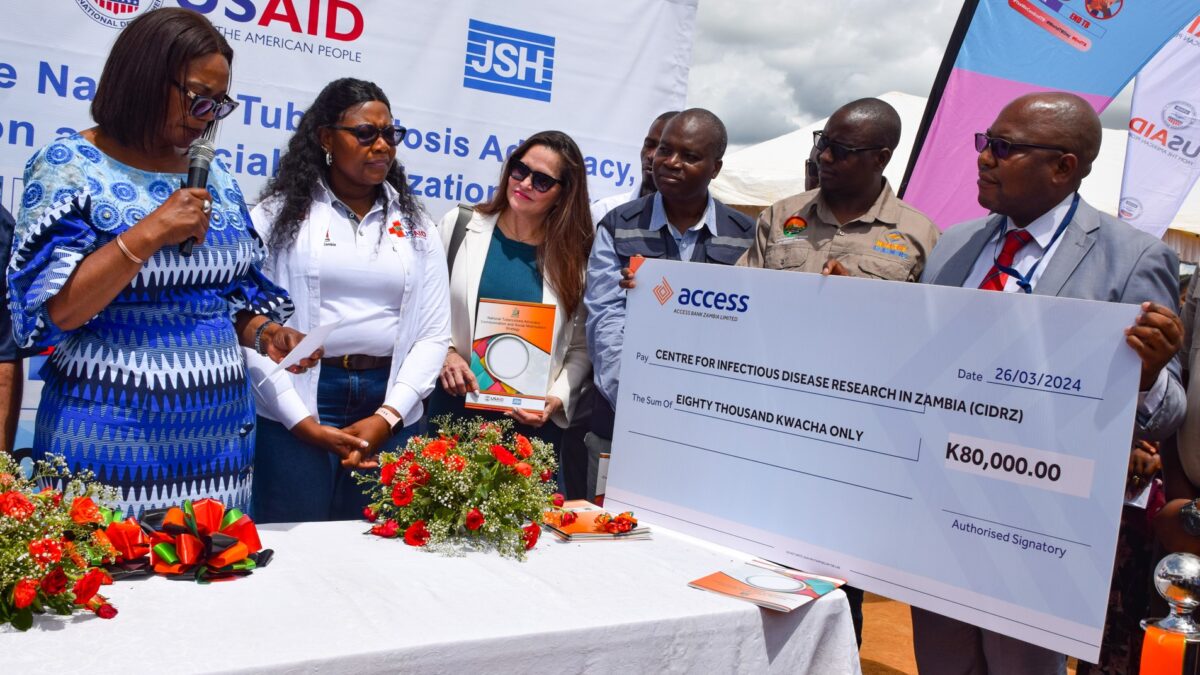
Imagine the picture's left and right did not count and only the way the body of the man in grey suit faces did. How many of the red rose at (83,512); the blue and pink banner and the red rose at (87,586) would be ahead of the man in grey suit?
2

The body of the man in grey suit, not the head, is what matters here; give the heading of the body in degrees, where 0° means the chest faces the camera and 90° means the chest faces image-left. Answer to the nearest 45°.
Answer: approximately 45°

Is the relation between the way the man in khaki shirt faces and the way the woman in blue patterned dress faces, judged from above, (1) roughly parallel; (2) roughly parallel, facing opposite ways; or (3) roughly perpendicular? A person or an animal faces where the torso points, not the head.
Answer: roughly perpendicular

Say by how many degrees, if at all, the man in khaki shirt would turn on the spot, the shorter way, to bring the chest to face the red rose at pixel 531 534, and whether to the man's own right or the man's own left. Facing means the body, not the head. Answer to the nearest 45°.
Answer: approximately 45° to the man's own right

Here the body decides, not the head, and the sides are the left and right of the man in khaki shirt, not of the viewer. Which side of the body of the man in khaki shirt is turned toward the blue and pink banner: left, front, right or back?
back

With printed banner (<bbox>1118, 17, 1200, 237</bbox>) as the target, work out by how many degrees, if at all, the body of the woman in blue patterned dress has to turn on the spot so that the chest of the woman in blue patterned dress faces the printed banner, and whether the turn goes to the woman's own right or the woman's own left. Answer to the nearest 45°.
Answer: approximately 45° to the woman's own left

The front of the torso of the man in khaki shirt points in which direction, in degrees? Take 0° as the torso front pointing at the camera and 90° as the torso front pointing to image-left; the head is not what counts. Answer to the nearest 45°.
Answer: approximately 0°

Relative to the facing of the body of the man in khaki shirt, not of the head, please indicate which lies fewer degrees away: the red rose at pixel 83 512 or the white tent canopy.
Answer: the red rose

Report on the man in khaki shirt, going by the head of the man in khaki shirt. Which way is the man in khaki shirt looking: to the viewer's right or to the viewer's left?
to the viewer's left

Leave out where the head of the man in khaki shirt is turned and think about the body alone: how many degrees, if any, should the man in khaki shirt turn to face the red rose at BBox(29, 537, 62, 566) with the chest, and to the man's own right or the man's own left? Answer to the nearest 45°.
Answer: approximately 45° to the man's own right

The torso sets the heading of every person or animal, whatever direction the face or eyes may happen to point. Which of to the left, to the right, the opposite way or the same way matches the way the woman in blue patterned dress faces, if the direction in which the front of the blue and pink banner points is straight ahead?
to the left
